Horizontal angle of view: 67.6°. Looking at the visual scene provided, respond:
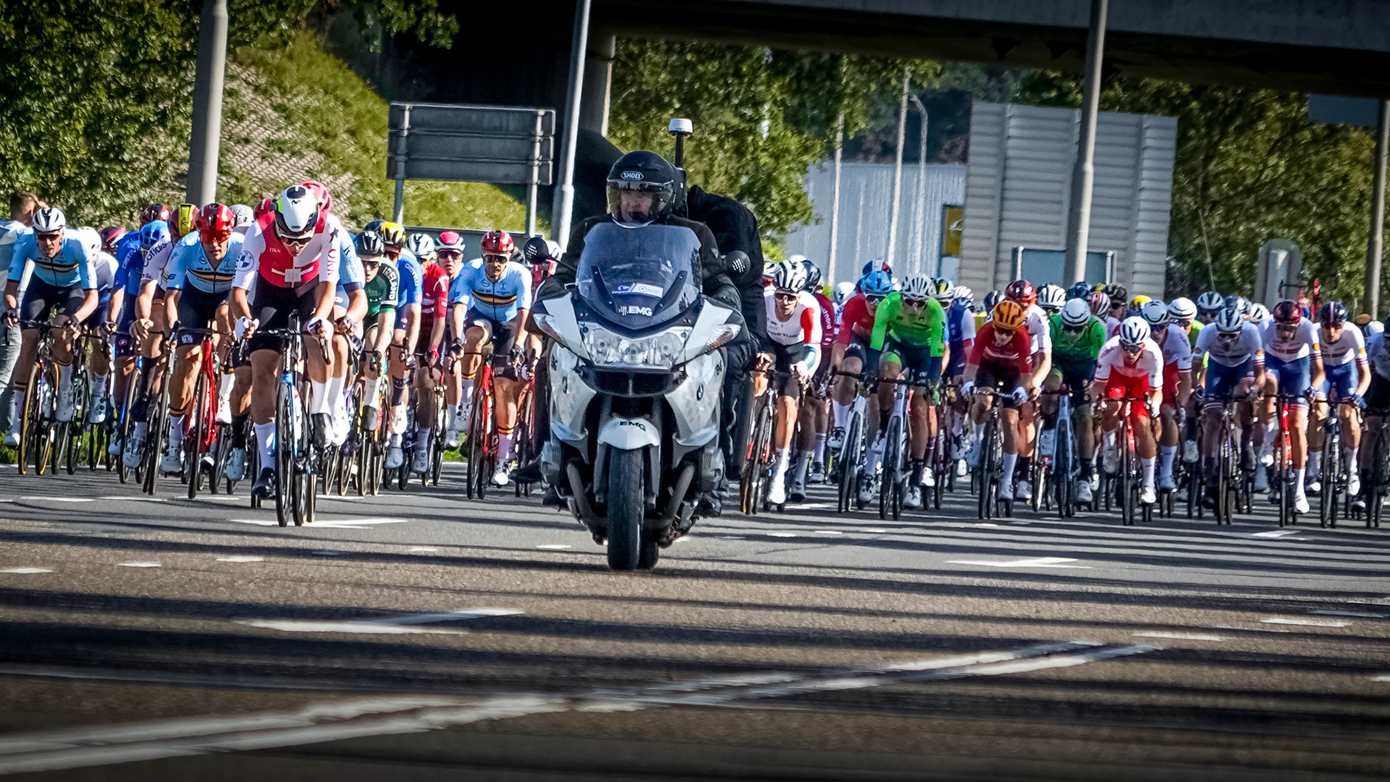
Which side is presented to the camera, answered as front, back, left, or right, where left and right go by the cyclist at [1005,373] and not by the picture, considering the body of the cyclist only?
front

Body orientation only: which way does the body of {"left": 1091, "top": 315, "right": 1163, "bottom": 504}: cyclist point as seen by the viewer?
toward the camera

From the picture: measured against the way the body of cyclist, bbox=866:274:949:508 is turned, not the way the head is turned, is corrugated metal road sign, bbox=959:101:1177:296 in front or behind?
behind

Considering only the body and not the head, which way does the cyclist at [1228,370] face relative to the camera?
toward the camera

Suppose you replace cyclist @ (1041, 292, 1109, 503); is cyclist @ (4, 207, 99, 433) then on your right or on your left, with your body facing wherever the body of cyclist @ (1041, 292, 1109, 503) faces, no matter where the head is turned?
on your right

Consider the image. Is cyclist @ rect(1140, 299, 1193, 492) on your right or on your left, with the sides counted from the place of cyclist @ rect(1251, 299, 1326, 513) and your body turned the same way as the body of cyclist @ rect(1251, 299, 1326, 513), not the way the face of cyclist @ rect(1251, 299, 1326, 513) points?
on your right

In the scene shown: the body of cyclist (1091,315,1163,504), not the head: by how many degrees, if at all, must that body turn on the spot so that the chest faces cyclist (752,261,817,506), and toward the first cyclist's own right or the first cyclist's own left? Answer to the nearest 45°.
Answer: approximately 45° to the first cyclist's own right

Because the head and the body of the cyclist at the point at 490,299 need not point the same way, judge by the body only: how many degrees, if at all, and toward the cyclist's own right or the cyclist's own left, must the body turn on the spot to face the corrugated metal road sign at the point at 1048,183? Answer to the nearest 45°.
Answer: approximately 135° to the cyclist's own left
